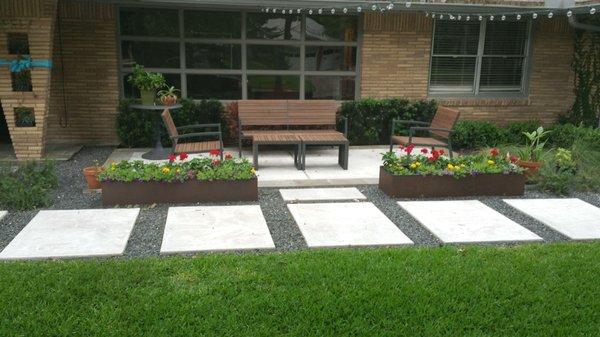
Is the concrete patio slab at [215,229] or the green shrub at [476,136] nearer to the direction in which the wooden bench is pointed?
the concrete patio slab

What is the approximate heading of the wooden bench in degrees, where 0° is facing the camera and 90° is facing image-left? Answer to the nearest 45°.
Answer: approximately 0°

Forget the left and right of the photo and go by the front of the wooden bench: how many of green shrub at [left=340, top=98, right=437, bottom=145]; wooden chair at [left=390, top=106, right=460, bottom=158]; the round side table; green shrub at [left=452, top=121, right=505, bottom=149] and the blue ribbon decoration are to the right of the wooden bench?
2

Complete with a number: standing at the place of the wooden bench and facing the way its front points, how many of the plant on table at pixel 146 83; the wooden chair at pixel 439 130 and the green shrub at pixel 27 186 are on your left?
1

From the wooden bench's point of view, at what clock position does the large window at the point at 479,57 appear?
The large window is roughly at 8 o'clock from the wooden bench.

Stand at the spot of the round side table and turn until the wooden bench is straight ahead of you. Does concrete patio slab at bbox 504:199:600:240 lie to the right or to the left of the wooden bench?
right

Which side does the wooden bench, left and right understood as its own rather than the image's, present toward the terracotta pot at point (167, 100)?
right
